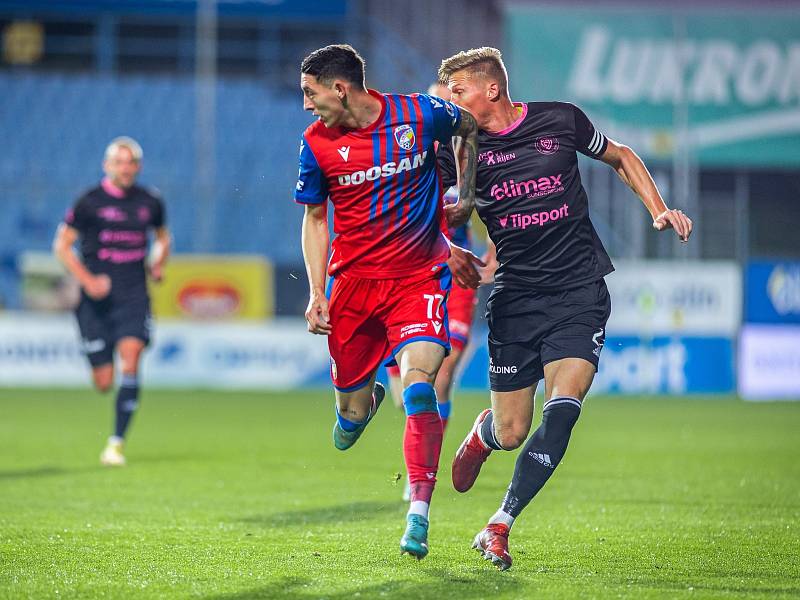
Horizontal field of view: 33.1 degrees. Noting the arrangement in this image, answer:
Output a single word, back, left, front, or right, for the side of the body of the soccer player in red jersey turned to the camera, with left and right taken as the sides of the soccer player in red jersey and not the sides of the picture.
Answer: front

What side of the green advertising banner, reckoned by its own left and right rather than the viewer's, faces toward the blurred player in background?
front

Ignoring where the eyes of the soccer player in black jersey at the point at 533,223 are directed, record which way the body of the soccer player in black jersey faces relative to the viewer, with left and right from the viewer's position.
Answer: facing the viewer and to the left of the viewer

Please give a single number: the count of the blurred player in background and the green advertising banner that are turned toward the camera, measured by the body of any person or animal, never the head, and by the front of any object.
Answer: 2

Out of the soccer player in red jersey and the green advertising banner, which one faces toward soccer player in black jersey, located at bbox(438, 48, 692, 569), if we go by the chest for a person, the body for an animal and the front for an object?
the green advertising banner

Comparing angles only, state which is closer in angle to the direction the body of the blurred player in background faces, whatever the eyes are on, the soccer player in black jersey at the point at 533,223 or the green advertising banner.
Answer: the soccer player in black jersey

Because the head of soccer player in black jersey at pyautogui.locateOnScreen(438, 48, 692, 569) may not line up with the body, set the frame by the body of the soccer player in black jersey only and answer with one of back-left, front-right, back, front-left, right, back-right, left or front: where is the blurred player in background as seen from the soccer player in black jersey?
right

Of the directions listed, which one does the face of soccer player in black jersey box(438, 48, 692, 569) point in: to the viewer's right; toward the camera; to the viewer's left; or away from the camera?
to the viewer's left

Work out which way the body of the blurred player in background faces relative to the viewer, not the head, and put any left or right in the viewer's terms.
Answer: facing the viewer

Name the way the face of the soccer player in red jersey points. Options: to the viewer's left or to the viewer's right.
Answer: to the viewer's left

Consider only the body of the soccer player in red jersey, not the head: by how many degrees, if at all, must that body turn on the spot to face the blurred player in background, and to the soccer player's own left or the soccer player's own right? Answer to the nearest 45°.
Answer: approximately 135° to the soccer player's own right

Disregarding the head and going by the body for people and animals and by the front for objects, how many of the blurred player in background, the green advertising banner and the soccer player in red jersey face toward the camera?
3

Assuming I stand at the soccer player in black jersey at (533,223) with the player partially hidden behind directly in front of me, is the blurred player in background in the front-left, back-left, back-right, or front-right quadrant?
front-left

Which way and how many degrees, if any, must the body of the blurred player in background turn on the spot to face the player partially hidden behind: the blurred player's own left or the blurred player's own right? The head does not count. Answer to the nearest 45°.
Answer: approximately 45° to the blurred player's own left

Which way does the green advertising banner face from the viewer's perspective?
toward the camera

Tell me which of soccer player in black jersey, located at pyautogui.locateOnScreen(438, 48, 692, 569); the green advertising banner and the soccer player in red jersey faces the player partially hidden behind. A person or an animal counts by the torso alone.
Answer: the green advertising banner

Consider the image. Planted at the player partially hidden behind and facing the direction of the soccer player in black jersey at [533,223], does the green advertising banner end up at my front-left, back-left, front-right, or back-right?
back-left

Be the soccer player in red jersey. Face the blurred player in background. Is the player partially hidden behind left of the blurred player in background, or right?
right

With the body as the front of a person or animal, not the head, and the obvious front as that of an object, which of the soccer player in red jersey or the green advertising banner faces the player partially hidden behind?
the green advertising banner
